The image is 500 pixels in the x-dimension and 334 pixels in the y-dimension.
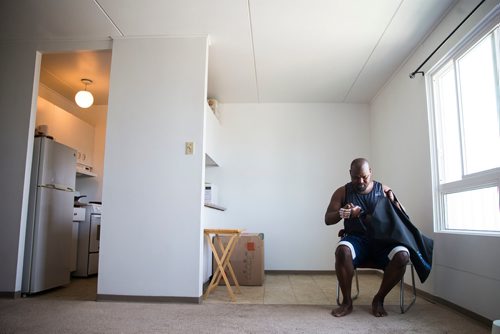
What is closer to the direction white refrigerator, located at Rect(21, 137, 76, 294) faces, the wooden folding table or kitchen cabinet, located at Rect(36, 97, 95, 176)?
the wooden folding table

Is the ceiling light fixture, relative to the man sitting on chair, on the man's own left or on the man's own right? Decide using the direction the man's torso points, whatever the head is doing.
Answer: on the man's own right

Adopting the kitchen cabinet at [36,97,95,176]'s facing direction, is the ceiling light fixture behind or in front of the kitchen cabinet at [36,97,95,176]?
in front

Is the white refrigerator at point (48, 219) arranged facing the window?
yes

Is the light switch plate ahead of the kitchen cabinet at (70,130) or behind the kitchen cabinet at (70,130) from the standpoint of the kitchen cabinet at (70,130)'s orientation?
ahead

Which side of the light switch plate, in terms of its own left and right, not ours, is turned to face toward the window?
left

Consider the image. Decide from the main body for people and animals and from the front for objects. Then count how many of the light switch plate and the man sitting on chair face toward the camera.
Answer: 2

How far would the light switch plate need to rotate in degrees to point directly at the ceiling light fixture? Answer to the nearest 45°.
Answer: approximately 135° to its right

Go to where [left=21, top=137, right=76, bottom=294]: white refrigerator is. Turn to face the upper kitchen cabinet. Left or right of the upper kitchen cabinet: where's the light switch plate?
right

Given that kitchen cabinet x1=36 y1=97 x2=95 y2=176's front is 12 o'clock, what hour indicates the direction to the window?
The window is roughly at 12 o'clock from the kitchen cabinet.
